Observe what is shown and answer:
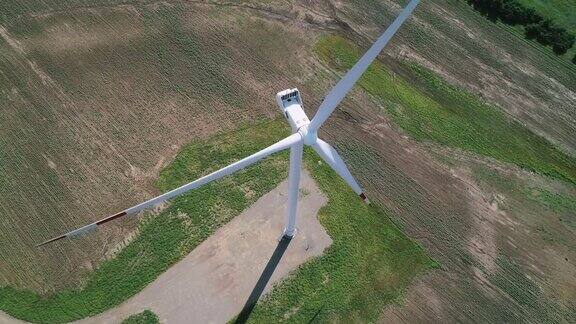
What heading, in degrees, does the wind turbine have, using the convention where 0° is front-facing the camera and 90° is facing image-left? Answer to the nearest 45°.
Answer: approximately 315°
